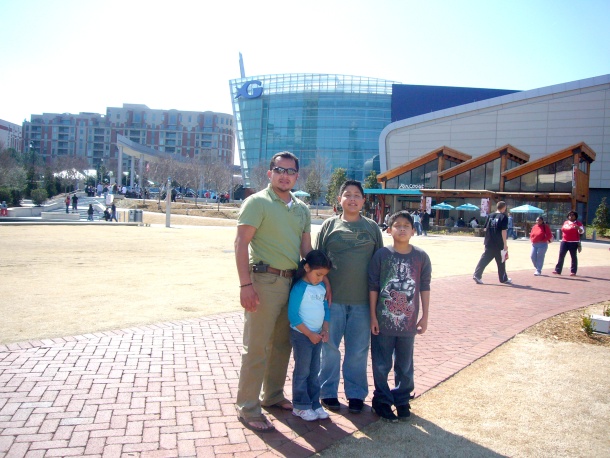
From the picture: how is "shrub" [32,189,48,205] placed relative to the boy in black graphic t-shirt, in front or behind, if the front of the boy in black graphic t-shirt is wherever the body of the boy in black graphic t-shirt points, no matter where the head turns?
behind

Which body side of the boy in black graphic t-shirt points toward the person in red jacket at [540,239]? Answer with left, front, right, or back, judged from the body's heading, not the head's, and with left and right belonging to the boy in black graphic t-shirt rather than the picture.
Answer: back

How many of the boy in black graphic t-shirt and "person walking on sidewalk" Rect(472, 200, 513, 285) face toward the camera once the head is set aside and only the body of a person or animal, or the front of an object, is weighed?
1

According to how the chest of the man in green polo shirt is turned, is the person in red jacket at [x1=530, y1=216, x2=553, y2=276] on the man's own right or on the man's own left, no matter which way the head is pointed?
on the man's own left

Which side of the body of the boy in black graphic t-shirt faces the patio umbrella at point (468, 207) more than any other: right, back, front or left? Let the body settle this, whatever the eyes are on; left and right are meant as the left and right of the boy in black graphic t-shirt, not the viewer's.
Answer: back

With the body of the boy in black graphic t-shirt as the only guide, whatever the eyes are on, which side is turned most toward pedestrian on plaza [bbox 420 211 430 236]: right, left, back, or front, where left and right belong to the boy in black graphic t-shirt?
back

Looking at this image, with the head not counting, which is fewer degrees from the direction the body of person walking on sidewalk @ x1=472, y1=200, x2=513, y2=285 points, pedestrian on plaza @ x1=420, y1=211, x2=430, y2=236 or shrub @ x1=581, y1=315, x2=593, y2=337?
the pedestrian on plaza

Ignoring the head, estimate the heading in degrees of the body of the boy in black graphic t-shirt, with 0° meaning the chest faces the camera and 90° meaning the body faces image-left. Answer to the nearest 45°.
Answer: approximately 0°
